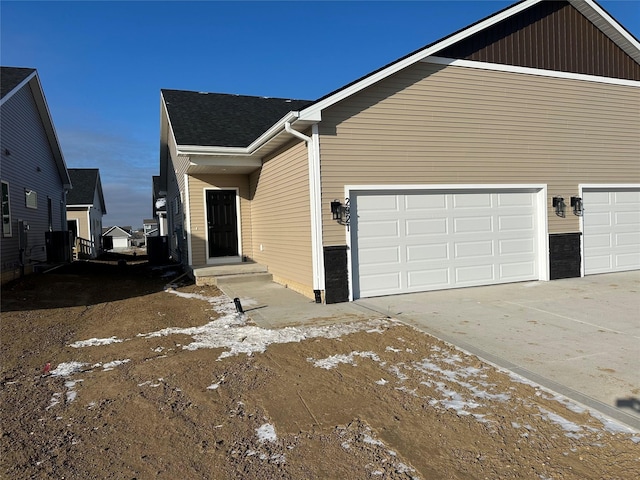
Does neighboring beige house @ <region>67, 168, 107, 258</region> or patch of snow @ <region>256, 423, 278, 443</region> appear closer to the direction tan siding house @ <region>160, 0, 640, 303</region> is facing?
the patch of snow

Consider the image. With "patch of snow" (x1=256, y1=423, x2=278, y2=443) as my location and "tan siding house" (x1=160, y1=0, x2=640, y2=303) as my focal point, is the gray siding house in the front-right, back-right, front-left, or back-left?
front-left

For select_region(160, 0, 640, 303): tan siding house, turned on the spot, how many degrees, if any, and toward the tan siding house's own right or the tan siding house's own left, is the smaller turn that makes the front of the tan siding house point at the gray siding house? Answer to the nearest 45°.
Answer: approximately 135° to the tan siding house's own right

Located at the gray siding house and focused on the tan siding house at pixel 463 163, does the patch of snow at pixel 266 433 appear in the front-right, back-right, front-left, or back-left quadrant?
front-right

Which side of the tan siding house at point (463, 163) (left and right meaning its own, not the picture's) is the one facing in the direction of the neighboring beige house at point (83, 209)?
back

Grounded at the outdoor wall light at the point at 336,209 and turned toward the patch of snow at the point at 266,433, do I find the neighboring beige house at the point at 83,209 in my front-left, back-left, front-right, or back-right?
back-right

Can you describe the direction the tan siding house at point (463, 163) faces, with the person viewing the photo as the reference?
facing the viewer and to the right of the viewer

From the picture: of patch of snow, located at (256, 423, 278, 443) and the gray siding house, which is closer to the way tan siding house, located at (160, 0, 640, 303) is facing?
the patch of snow

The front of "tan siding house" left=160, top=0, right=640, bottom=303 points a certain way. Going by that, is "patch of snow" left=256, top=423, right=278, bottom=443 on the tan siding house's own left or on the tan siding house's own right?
on the tan siding house's own right
